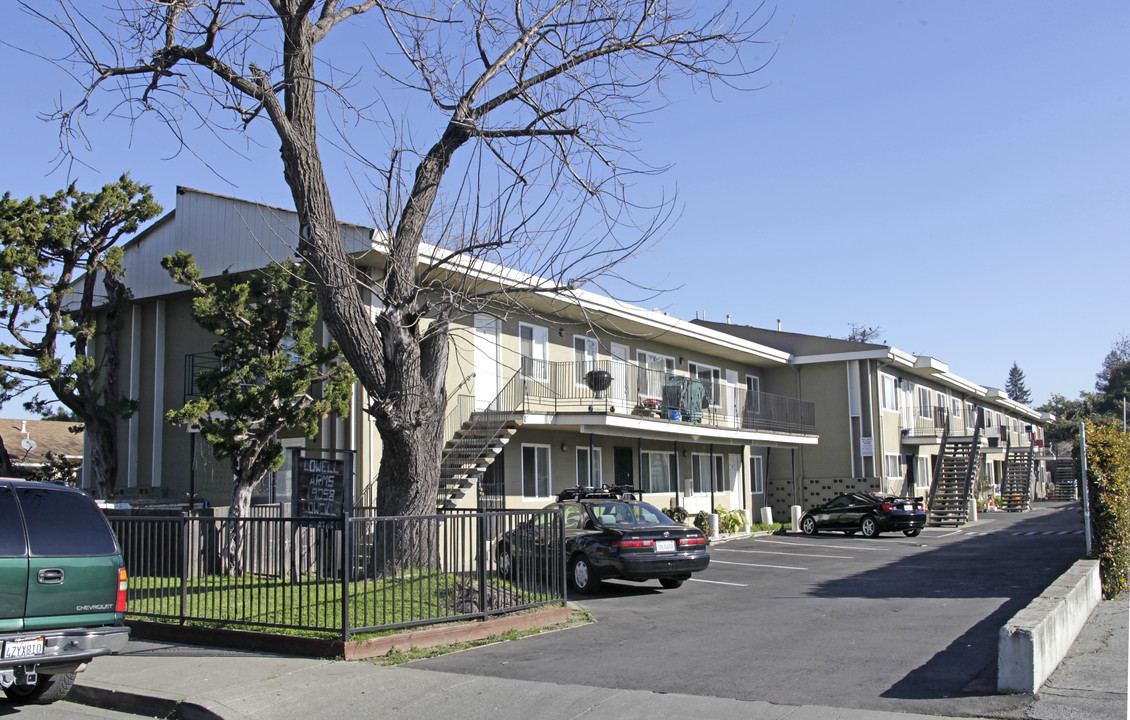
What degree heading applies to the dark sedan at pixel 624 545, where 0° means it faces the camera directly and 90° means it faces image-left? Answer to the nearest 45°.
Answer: approximately 135°

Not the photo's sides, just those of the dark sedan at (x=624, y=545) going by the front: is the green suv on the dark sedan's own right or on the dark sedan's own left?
on the dark sedan's own left

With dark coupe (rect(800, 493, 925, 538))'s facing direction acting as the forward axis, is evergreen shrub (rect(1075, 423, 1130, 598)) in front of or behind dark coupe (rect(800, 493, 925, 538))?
behind

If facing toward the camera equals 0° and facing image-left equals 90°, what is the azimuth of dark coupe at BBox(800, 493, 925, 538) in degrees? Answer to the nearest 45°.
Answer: approximately 135°

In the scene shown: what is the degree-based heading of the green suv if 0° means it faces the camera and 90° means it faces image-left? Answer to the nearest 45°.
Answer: approximately 135°

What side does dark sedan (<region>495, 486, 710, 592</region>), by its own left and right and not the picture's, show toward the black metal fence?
left
